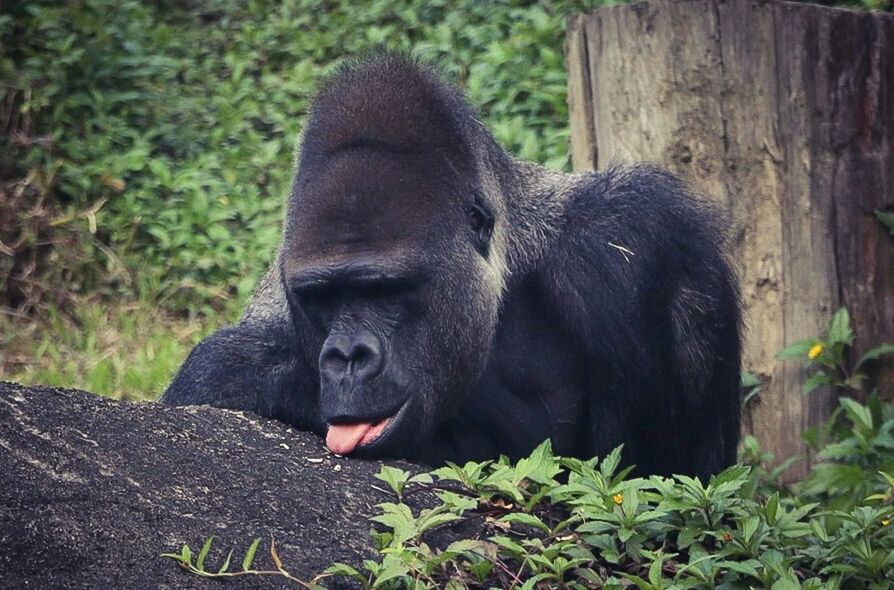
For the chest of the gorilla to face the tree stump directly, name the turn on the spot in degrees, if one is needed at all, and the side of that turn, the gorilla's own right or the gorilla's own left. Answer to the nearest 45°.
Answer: approximately 180°

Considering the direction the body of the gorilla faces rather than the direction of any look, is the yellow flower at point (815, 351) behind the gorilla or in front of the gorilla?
behind

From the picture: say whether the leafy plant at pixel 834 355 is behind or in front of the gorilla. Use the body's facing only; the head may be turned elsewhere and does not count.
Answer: behind

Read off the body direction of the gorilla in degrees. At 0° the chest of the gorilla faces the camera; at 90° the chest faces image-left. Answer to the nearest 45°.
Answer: approximately 45°

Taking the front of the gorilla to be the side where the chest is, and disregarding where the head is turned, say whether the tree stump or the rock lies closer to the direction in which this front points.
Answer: the rock
